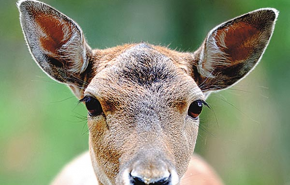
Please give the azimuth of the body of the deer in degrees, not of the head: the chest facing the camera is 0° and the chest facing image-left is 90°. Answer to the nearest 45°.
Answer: approximately 0°
